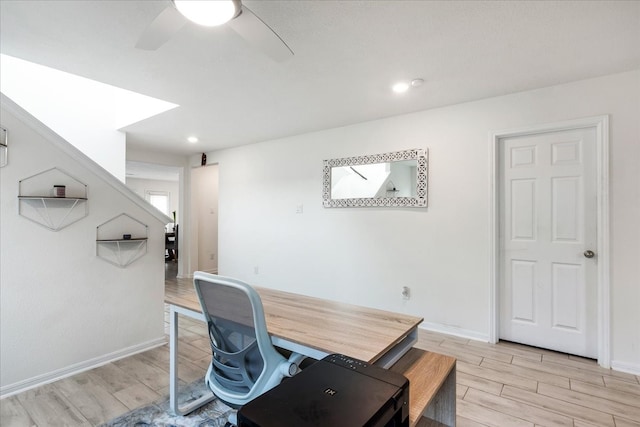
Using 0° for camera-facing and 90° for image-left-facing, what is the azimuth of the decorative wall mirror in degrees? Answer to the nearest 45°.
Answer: approximately 45°

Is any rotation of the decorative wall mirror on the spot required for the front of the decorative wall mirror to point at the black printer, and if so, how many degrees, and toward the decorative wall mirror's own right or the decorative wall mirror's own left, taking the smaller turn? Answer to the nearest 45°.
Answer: approximately 45° to the decorative wall mirror's own left

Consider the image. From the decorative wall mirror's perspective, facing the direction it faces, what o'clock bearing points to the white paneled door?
The white paneled door is roughly at 8 o'clock from the decorative wall mirror.

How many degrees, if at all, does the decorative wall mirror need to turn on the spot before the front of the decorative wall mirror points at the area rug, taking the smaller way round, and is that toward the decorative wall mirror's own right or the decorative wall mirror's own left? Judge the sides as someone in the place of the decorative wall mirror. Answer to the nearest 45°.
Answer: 0° — it already faces it

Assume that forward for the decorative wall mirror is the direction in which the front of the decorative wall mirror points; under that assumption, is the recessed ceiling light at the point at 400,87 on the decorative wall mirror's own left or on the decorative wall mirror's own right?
on the decorative wall mirror's own left
